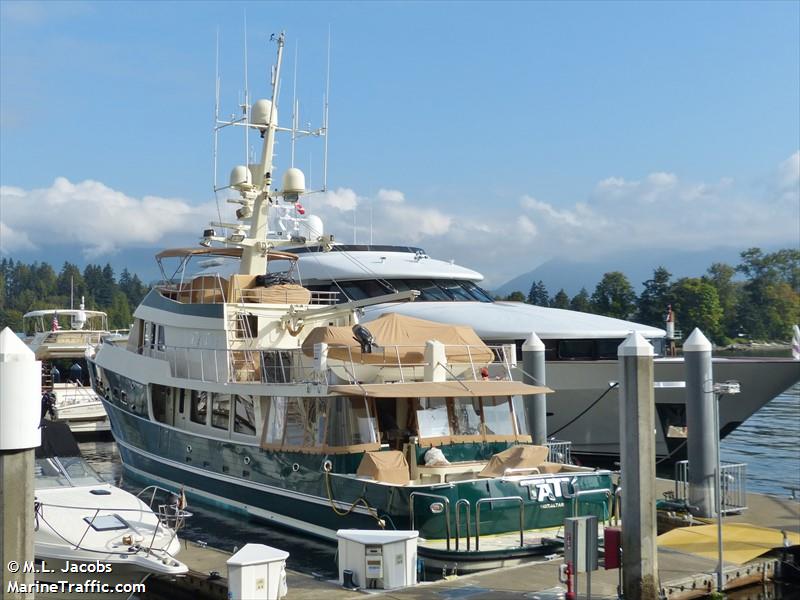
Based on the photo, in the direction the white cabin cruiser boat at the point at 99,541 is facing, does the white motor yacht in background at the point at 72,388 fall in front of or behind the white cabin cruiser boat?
behind

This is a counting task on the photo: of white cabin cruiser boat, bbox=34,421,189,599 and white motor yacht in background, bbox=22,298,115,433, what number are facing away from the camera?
1

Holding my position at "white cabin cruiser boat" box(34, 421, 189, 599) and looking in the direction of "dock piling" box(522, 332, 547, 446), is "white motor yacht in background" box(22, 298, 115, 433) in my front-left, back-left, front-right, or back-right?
front-left

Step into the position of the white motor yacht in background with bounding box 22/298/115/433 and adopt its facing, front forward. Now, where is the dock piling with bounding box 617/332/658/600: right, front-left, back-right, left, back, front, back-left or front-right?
back

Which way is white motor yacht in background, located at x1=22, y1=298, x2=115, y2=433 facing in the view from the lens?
facing away from the viewer

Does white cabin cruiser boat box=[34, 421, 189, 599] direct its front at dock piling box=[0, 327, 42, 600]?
no

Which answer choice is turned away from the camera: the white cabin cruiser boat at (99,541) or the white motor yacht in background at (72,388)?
the white motor yacht in background

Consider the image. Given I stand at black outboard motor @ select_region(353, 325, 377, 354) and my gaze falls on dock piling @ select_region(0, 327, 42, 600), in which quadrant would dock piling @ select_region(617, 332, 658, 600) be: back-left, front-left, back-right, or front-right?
front-left

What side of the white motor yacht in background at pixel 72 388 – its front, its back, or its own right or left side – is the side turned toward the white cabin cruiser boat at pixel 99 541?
back

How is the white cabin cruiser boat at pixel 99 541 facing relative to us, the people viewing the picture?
facing the viewer and to the right of the viewer

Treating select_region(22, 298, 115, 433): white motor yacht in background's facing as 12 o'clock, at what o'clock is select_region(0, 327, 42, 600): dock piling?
The dock piling is roughly at 6 o'clock from the white motor yacht in background.

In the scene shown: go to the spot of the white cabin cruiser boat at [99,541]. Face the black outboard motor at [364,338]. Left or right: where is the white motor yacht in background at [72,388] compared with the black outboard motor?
left

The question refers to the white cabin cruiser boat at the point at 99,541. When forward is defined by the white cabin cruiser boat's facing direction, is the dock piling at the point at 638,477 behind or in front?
in front

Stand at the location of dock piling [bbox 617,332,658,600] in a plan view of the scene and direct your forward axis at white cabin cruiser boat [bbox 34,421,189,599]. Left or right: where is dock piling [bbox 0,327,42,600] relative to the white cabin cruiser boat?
left

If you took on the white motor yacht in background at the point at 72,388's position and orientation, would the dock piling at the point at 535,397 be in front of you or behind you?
behind

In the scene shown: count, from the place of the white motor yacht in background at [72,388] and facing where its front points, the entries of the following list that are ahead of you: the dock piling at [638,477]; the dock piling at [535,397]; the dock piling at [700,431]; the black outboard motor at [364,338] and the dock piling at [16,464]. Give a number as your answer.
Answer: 0
